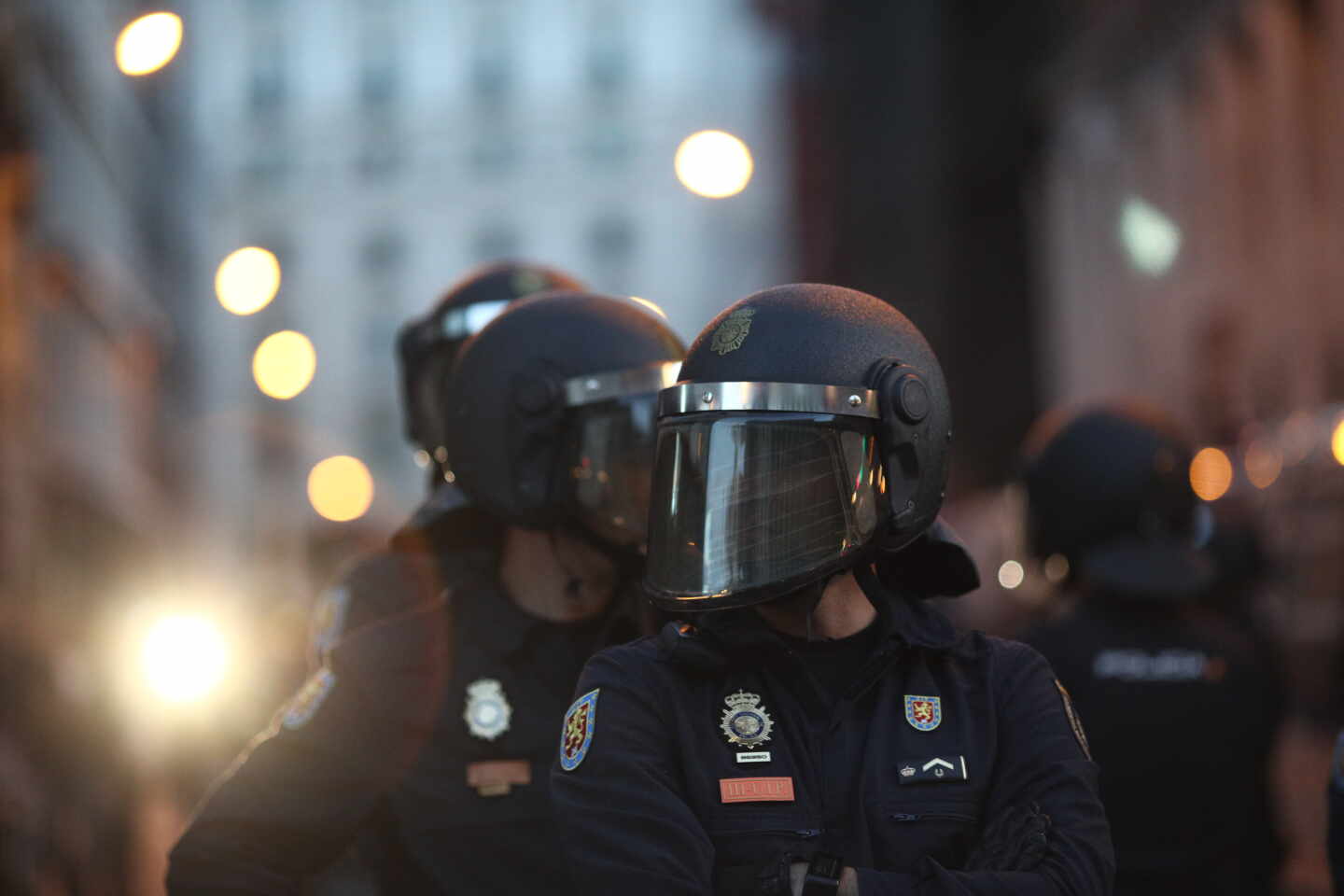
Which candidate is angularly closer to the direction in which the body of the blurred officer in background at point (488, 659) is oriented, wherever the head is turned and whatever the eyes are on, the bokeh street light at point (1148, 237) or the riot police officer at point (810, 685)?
the riot police officer

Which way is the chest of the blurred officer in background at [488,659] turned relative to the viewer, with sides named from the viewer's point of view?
facing the viewer and to the right of the viewer

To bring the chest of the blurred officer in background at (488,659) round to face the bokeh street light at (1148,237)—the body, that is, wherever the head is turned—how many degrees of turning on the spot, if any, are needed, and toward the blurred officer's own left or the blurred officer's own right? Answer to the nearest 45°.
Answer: approximately 90° to the blurred officer's own left

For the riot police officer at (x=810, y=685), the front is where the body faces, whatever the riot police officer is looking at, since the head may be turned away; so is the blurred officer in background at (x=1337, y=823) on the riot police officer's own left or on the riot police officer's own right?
on the riot police officer's own left

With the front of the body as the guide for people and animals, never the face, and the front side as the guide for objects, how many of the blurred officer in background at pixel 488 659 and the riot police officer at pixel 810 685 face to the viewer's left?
0

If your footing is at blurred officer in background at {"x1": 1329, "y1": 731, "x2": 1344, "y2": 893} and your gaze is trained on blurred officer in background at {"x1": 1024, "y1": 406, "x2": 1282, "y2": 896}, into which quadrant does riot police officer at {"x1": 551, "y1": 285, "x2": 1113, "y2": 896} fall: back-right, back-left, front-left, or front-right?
back-left

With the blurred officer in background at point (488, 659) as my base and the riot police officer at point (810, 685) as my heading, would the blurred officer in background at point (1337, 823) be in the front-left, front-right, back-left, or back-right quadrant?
front-left

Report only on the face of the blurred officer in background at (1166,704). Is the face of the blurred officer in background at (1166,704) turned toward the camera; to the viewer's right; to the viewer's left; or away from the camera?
away from the camera

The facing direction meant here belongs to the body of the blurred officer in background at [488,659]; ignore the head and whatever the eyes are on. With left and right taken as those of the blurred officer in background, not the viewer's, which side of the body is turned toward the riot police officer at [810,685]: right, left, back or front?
front

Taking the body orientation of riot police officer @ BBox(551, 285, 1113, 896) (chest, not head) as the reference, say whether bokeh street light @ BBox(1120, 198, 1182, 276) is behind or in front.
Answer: behind

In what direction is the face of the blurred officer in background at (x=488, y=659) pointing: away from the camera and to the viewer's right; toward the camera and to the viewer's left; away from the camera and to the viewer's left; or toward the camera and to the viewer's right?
toward the camera and to the viewer's right

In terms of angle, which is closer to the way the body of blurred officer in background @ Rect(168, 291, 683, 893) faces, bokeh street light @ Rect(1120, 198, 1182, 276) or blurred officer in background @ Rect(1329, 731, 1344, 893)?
the blurred officer in background

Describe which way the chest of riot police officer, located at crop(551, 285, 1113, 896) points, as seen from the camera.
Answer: toward the camera
